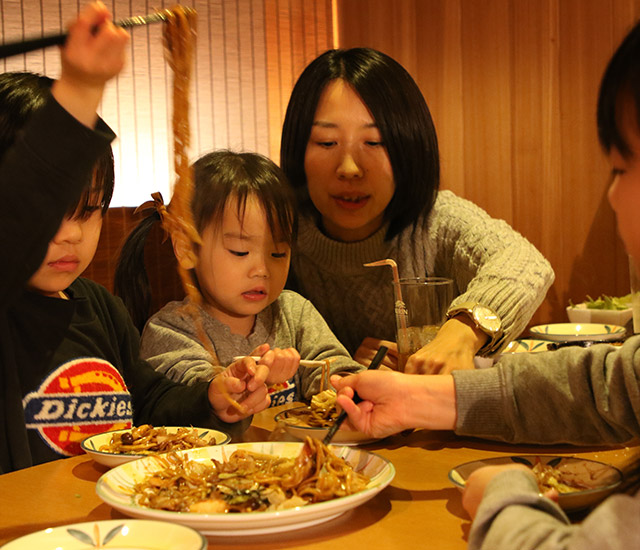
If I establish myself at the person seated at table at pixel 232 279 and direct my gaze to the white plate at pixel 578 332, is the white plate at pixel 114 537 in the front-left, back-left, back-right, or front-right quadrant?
back-right

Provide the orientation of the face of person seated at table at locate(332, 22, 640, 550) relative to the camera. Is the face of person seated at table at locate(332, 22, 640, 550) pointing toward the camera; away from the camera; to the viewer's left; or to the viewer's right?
to the viewer's left

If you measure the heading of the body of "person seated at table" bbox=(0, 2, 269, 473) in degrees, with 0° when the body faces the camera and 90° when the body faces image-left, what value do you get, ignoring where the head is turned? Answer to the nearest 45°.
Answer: approximately 315°

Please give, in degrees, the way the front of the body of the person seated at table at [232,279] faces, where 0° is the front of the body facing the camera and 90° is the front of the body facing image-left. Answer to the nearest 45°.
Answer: approximately 315°

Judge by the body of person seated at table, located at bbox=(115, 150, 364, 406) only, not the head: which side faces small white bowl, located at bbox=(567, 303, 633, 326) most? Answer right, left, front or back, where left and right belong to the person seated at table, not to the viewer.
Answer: left
